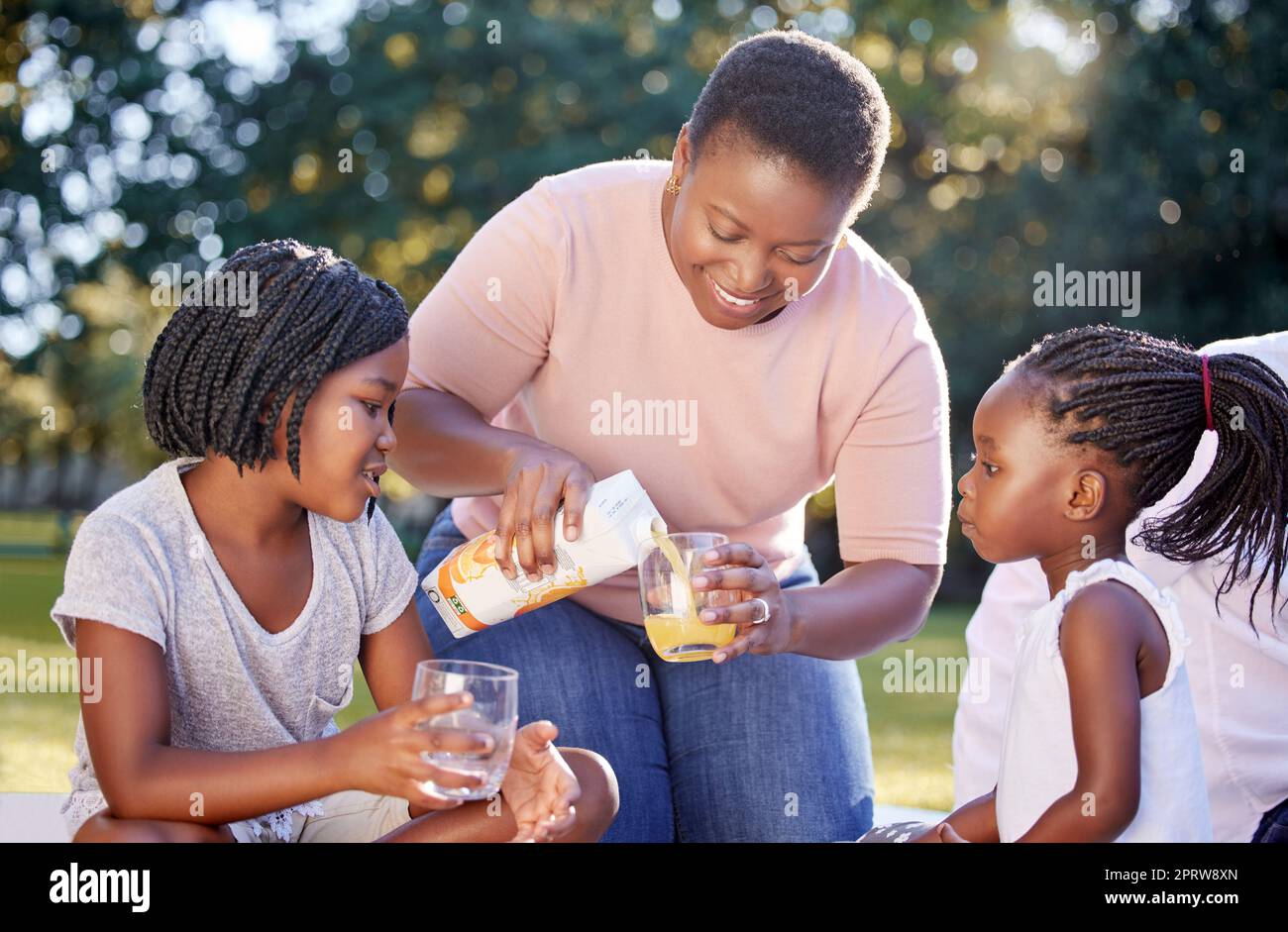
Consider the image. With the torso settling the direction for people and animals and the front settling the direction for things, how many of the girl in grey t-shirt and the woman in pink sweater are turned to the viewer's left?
0

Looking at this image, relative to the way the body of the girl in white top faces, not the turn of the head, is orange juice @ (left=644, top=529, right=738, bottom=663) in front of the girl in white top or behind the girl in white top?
in front

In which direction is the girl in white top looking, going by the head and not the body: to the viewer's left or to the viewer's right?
to the viewer's left

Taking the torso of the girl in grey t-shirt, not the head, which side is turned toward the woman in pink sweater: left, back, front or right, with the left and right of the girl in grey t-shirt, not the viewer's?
left

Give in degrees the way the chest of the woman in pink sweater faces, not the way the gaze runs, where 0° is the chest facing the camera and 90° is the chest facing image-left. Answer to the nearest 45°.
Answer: approximately 0°

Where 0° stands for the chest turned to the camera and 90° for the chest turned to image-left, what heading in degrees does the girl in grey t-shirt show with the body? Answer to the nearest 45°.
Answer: approximately 315°

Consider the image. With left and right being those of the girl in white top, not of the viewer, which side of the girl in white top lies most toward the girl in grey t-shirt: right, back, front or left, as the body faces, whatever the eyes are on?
front

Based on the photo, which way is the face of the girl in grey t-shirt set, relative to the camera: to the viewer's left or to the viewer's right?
to the viewer's right

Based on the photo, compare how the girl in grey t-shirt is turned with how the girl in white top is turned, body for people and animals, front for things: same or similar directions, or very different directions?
very different directions

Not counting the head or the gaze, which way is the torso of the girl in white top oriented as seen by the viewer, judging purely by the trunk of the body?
to the viewer's left

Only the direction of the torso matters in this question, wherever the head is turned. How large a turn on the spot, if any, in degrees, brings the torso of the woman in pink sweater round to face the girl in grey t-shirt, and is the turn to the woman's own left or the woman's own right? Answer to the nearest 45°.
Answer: approximately 45° to the woman's own right
